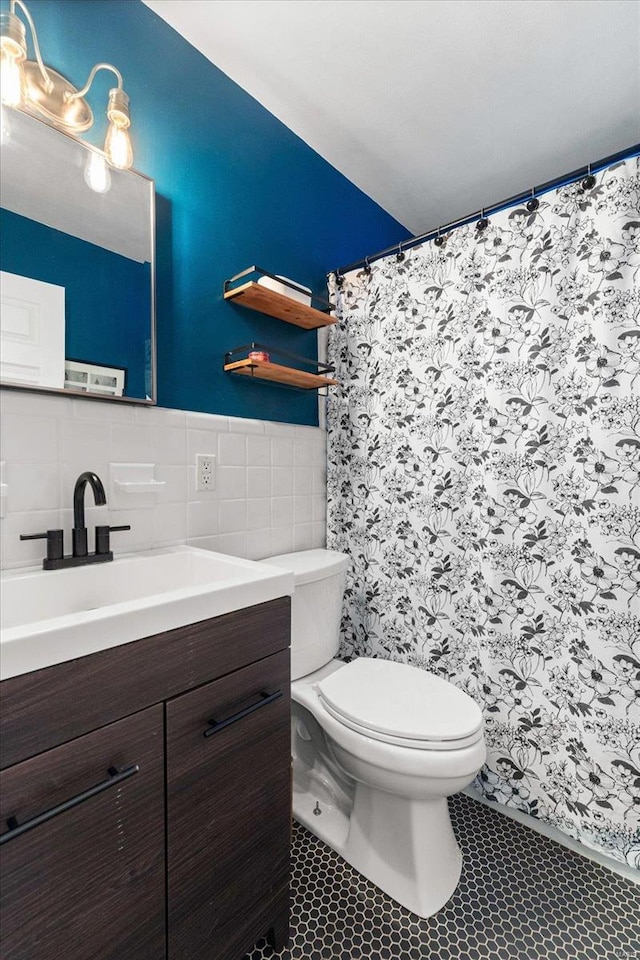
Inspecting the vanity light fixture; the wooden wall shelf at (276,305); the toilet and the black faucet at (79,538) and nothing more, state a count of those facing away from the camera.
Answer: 0

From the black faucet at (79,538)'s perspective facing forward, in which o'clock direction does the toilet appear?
The toilet is roughly at 11 o'clock from the black faucet.

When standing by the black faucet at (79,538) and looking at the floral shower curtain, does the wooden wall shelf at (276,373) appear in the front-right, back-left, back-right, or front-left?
front-left

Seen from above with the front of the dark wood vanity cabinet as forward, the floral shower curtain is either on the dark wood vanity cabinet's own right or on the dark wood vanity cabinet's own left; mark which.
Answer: on the dark wood vanity cabinet's own left

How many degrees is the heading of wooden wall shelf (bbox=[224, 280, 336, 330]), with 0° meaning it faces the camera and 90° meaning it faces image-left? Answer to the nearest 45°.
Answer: approximately 315°

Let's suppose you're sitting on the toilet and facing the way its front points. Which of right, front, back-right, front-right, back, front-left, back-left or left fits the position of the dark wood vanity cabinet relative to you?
right

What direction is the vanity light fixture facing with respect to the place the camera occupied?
facing the viewer and to the right of the viewer

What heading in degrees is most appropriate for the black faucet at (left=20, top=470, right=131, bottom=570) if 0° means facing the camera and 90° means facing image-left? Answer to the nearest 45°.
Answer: approximately 315°

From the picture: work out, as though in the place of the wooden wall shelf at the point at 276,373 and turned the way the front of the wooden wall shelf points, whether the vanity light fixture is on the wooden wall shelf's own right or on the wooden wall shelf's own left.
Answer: on the wooden wall shelf's own right

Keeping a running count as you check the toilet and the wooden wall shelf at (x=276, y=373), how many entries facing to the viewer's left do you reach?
0

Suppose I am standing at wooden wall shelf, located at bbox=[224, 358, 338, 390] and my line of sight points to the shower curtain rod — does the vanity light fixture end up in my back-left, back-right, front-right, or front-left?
back-right

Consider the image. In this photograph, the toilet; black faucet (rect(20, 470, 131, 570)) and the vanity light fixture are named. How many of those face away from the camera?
0
